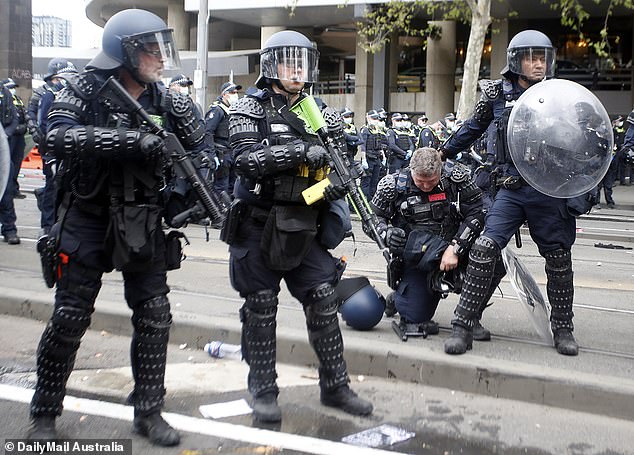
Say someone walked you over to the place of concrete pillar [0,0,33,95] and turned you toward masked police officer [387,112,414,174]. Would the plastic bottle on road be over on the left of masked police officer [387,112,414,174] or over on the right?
right

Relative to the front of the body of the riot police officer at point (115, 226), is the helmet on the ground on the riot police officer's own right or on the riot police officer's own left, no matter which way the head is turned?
on the riot police officer's own left

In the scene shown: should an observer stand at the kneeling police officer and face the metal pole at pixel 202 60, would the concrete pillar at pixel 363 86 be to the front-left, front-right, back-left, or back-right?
front-right

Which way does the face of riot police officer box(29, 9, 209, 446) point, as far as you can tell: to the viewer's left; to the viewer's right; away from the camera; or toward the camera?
to the viewer's right

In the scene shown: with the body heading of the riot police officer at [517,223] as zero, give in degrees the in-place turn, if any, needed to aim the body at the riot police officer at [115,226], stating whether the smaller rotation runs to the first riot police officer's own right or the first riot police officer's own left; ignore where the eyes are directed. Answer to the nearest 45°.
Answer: approximately 45° to the first riot police officer's own right

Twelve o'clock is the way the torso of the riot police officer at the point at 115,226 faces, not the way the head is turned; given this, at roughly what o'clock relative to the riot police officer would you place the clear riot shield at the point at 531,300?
The clear riot shield is roughly at 10 o'clock from the riot police officer.

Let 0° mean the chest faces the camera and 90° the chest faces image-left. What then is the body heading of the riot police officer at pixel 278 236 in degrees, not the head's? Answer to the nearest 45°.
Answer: approximately 315°

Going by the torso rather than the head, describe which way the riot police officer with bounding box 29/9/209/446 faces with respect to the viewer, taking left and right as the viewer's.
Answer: facing the viewer and to the right of the viewer

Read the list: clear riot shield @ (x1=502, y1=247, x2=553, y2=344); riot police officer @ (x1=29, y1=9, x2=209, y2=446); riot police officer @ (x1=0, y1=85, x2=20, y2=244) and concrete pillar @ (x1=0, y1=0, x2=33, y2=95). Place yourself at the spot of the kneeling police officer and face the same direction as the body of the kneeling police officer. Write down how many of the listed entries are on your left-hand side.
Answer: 1

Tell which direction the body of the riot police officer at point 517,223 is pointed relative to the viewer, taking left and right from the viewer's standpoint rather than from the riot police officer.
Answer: facing the viewer
